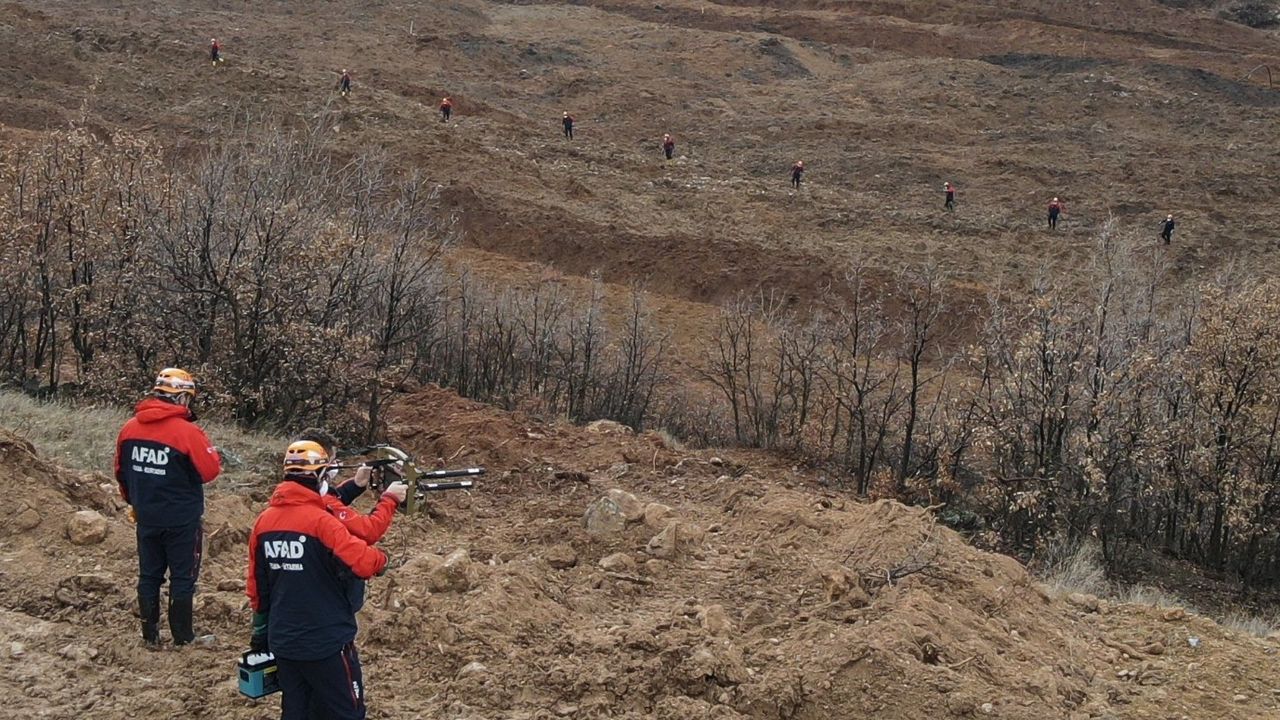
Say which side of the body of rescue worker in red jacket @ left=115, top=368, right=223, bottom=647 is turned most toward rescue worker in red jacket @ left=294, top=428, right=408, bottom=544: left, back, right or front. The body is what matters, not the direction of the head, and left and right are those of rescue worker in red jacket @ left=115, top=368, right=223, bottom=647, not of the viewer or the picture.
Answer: right

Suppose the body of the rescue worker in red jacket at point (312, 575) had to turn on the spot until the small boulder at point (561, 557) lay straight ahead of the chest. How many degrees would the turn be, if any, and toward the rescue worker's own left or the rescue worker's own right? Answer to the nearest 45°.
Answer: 0° — they already face it

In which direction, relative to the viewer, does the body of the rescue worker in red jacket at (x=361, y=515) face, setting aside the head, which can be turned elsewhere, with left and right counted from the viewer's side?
facing to the right of the viewer

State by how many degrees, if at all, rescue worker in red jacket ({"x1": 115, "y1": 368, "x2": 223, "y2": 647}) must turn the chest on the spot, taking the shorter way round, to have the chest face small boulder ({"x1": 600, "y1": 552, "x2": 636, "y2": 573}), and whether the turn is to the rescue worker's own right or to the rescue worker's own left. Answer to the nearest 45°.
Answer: approximately 45° to the rescue worker's own right

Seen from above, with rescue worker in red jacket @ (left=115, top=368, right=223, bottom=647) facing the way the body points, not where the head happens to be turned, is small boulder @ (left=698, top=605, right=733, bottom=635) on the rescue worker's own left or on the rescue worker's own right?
on the rescue worker's own right

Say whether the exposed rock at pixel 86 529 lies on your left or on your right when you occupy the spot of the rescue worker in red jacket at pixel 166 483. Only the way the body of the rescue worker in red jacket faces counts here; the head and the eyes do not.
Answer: on your left

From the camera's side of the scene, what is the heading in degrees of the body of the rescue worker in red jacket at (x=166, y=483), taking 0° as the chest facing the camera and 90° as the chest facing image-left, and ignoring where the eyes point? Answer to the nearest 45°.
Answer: approximately 225°

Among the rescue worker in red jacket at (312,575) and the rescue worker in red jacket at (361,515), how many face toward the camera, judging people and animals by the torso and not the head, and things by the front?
0

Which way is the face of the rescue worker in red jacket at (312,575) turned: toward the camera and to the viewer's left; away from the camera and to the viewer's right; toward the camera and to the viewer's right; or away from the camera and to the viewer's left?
away from the camera and to the viewer's right

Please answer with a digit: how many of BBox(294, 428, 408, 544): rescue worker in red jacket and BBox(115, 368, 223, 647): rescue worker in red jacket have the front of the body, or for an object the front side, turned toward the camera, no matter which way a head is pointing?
0
